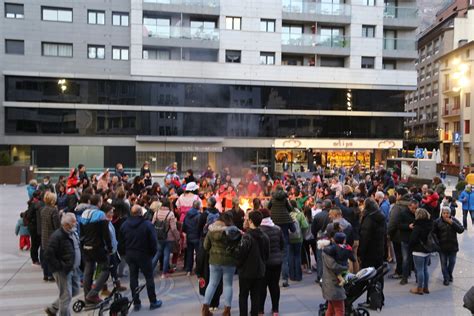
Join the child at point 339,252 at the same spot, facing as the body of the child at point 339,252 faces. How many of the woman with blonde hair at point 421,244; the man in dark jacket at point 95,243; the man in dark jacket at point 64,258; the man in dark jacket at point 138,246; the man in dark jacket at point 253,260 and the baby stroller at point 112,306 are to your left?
5

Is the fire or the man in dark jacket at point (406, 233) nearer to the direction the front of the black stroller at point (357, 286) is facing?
the fire

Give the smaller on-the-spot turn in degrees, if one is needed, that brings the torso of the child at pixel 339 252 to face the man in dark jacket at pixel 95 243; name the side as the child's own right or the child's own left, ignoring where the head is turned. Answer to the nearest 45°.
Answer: approximately 90° to the child's own left

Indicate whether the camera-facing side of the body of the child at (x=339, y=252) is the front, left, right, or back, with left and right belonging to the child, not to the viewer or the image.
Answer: back
